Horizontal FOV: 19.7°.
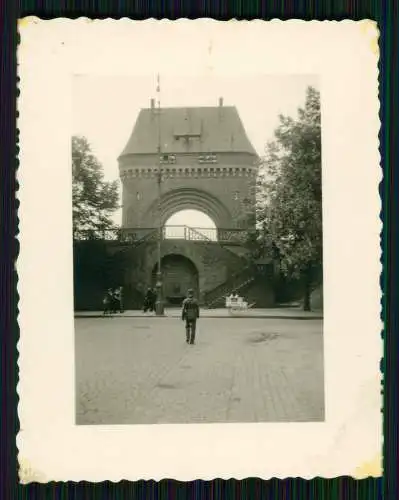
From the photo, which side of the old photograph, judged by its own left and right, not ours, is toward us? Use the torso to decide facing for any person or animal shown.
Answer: front
